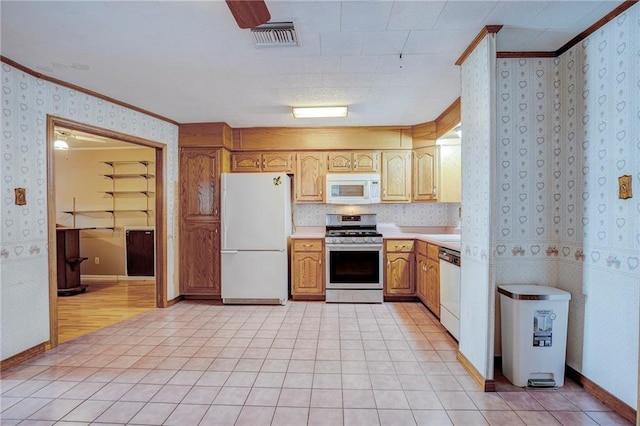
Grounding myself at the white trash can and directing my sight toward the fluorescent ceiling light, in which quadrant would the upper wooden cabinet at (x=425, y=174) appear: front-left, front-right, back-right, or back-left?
front-right

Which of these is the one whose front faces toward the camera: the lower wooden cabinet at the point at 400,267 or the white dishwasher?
the lower wooden cabinet

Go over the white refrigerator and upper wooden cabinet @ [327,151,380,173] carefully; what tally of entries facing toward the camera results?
2

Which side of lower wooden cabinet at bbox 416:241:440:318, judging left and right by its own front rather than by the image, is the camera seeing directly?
left

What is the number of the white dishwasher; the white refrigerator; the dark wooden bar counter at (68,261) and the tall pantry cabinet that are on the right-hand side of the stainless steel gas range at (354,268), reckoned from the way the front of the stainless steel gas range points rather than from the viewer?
3

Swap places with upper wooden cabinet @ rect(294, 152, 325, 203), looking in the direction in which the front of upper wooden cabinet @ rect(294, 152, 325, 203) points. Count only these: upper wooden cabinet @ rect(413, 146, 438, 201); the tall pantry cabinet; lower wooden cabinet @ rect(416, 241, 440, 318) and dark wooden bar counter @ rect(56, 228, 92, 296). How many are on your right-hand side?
2

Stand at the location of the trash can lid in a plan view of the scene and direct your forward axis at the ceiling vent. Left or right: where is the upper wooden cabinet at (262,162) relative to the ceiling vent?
right

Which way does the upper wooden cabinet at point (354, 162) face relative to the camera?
toward the camera

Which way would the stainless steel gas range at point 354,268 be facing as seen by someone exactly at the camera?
facing the viewer

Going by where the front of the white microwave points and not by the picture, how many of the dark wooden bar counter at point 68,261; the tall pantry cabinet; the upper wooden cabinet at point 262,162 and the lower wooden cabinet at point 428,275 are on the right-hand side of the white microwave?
3

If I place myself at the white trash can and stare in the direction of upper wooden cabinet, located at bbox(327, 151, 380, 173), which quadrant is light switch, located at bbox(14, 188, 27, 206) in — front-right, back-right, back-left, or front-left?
front-left
